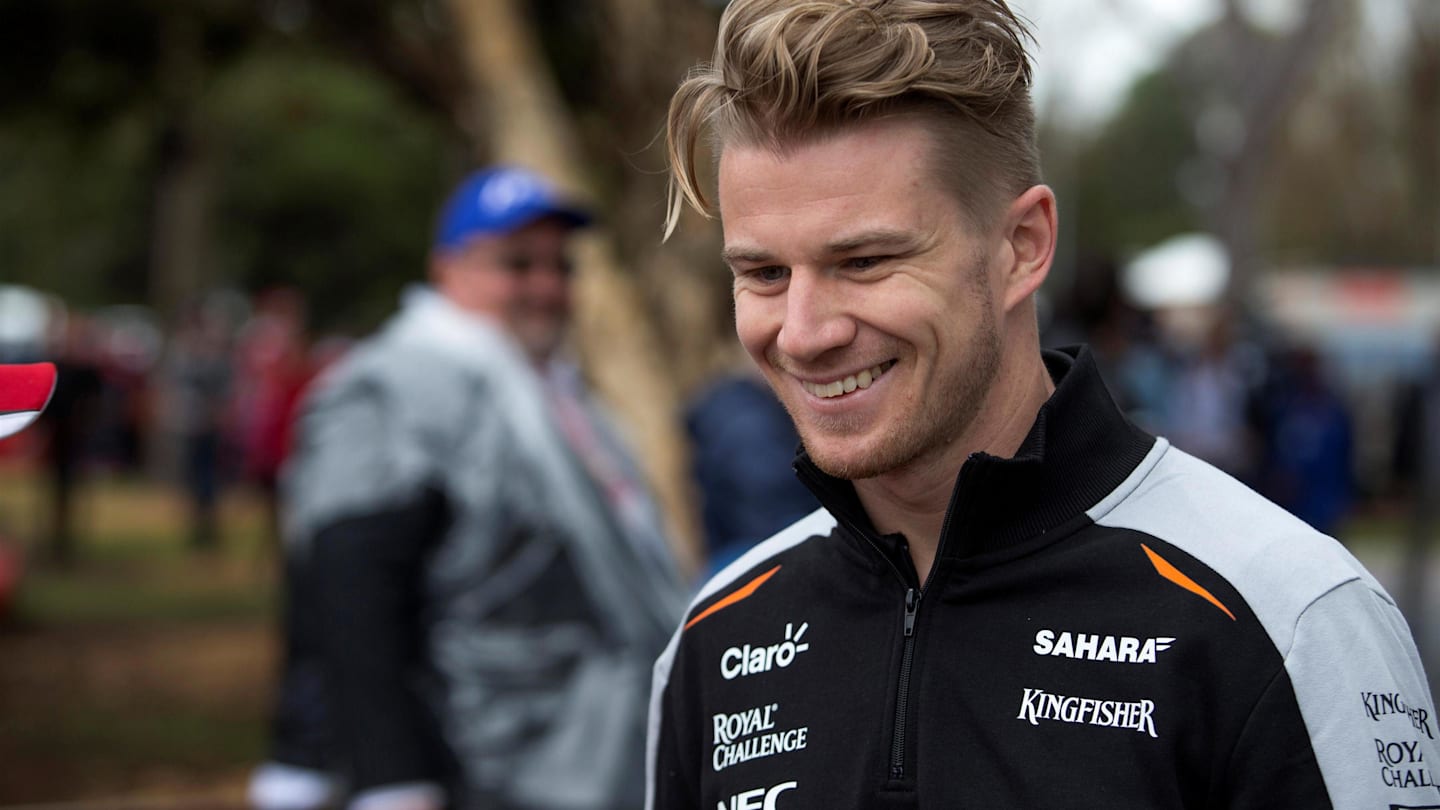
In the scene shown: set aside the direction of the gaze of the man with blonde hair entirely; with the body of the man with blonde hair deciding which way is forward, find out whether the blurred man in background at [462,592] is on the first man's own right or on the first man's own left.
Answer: on the first man's own right

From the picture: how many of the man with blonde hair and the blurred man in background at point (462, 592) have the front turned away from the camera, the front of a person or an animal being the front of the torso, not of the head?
0

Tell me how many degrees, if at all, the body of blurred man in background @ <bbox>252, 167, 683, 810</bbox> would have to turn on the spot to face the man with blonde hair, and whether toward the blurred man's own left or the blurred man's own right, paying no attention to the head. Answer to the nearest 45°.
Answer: approximately 45° to the blurred man's own right

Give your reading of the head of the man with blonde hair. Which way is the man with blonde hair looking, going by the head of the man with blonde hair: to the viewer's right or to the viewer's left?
to the viewer's left

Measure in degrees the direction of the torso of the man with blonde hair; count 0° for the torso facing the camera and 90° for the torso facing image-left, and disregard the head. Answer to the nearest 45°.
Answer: approximately 45°

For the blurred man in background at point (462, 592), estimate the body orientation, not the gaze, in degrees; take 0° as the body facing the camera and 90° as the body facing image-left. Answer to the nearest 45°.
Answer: approximately 315°

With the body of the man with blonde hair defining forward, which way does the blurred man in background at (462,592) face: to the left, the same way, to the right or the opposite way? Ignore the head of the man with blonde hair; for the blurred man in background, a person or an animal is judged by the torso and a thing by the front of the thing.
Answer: to the left
